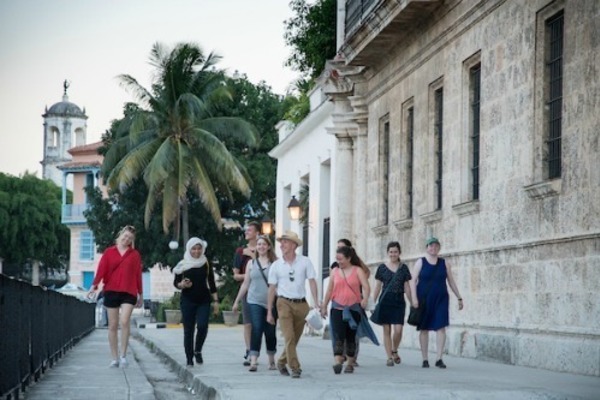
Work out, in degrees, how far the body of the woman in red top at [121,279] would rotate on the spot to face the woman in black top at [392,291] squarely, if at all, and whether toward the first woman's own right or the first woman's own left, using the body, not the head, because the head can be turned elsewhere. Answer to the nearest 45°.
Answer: approximately 90° to the first woman's own left

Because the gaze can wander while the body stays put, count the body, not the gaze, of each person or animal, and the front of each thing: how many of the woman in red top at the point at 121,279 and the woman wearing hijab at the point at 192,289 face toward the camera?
2

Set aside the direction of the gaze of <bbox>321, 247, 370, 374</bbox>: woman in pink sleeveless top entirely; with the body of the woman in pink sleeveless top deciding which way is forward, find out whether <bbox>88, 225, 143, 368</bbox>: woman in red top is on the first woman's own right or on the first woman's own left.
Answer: on the first woman's own right

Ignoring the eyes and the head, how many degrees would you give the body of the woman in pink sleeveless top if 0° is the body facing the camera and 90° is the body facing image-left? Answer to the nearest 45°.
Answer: approximately 0°

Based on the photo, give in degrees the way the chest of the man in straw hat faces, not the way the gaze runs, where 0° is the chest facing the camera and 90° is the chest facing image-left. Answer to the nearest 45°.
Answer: approximately 0°

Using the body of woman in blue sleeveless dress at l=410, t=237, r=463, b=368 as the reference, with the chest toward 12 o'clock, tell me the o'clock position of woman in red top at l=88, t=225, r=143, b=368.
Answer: The woman in red top is roughly at 3 o'clock from the woman in blue sleeveless dress.
